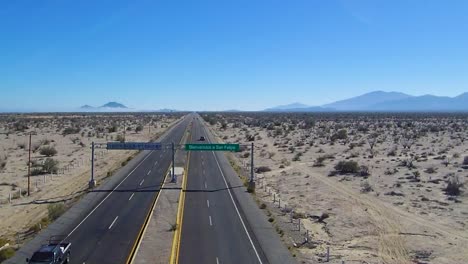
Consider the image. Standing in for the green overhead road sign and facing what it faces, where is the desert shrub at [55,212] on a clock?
The desert shrub is roughly at 1 o'clock from the green overhead road sign.

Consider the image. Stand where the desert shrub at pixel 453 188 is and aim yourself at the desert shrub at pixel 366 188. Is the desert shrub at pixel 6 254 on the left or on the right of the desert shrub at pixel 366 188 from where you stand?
left

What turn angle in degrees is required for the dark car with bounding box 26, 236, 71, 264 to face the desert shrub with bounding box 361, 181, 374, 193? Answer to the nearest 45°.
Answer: approximately 180°

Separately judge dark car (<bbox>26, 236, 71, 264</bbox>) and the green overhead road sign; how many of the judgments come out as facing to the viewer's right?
0

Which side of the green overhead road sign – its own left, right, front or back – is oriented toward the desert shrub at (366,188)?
left

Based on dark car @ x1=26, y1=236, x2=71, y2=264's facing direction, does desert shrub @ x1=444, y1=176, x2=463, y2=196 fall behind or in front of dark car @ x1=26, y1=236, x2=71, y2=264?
behind

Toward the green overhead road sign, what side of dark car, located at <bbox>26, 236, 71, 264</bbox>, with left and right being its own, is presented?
back

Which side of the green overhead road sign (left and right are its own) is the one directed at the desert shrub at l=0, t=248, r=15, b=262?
front

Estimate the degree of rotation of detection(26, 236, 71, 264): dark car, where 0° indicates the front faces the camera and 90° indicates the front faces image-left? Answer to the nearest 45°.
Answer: approximately 45°

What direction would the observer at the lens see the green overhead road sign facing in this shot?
facing the viewer

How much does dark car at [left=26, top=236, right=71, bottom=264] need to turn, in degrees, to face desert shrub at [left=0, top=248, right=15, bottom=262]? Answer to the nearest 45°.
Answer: approximately 90° to its right
